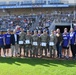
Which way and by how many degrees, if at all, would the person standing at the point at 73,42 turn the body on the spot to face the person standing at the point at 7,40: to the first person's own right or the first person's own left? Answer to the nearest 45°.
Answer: approximately 45° to the first person's own right

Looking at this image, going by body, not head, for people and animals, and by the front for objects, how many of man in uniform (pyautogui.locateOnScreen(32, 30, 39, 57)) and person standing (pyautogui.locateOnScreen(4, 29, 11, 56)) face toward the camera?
2

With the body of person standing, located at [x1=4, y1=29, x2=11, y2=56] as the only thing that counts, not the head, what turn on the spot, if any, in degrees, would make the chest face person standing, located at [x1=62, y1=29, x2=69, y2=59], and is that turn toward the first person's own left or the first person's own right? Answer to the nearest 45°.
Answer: approximately 90° to the first person's own left

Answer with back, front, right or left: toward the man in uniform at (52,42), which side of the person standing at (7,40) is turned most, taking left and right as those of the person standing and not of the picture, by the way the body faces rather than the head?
left

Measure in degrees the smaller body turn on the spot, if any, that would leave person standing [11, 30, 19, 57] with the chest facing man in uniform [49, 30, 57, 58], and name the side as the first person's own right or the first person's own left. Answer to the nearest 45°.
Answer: approximately 90° to the first person's own left

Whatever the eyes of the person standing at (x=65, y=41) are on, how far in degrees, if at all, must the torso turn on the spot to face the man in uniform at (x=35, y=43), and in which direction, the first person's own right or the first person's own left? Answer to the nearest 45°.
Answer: approximately 90° to the first person's own right
